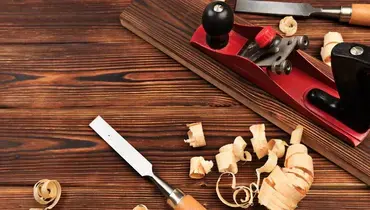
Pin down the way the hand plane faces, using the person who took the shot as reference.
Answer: facing away from the viewer and to the left of the viewer
